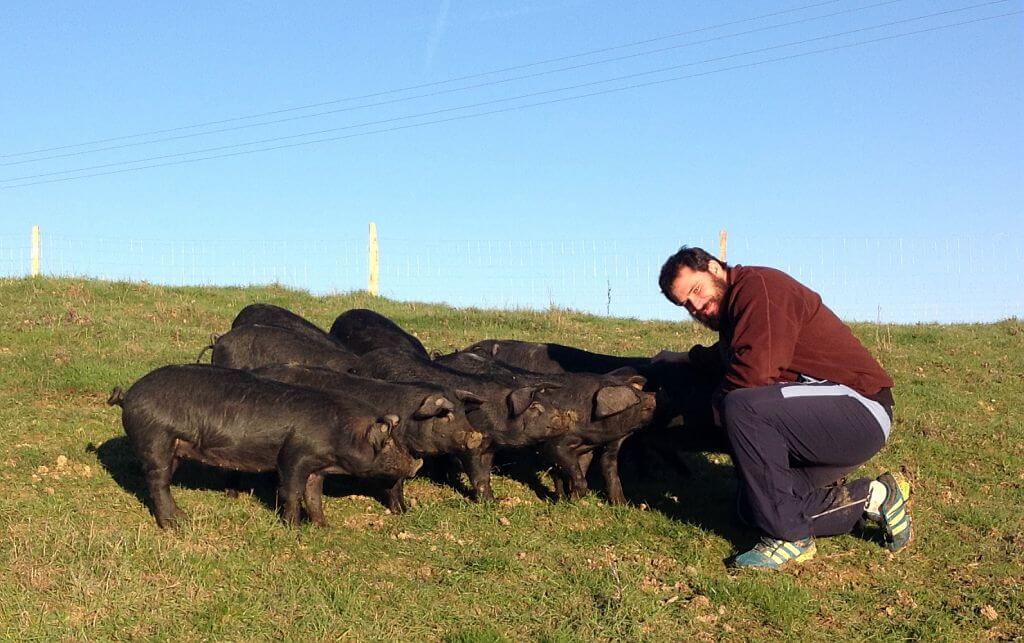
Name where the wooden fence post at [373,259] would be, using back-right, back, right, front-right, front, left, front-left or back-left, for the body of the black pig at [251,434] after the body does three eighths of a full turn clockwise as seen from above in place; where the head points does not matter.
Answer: back-right

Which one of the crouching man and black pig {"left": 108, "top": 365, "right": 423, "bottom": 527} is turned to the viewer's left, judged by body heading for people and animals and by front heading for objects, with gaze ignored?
the crouching man

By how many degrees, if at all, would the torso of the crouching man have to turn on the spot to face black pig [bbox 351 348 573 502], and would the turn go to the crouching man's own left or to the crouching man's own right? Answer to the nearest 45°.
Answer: approximately 45° to the crouching man's own right

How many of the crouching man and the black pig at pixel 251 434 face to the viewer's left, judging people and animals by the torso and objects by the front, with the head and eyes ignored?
1

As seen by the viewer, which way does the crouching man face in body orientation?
to the viewer's left

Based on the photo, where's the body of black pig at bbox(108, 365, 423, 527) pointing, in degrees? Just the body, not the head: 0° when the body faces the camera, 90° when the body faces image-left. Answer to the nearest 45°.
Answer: approximately 270°

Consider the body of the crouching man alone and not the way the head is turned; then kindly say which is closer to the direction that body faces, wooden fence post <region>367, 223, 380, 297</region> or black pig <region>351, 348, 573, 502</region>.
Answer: the black pig

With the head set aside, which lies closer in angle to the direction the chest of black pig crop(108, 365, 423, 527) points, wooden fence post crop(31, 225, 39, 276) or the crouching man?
the crouching man

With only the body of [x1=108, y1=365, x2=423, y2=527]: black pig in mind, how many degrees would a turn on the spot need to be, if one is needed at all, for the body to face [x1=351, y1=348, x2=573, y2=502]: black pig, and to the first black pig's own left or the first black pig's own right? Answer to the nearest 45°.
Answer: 0° — it already faces it
